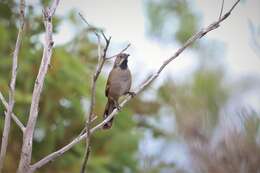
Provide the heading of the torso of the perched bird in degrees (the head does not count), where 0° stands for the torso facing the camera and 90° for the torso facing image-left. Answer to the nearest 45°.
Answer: approximately 315°

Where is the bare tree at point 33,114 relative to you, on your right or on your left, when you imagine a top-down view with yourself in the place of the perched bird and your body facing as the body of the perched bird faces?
on your right
